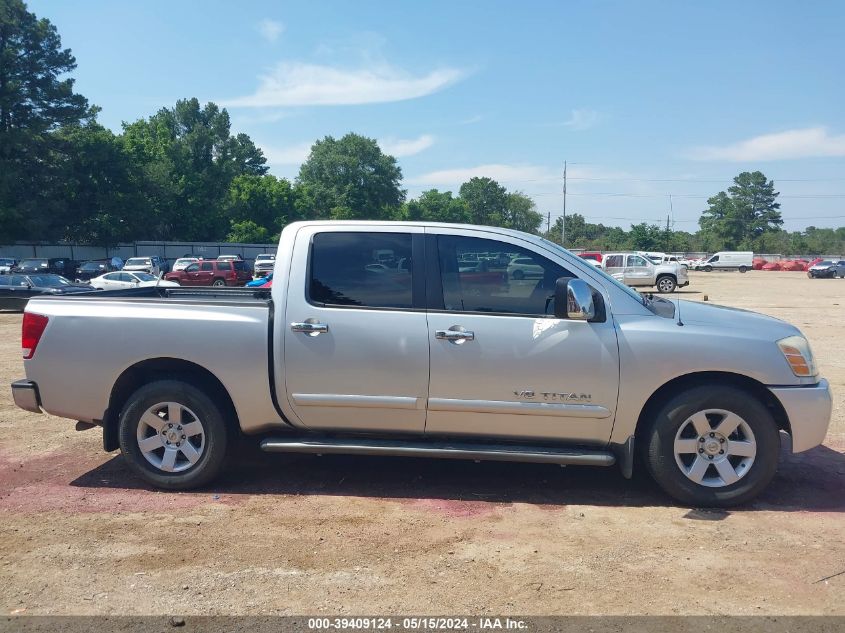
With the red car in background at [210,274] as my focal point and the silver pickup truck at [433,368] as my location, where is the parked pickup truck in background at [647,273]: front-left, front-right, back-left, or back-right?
front-right

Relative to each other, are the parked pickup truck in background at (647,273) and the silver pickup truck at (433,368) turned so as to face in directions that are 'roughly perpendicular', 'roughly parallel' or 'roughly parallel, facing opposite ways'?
roughly parallel

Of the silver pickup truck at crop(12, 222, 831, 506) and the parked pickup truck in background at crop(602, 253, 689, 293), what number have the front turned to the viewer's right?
2

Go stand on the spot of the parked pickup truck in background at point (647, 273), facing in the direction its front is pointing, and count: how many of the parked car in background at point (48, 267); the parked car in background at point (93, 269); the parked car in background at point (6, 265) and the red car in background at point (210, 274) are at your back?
4

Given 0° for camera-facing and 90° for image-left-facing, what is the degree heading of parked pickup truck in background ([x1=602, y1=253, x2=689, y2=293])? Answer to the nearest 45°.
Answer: approximately 270°

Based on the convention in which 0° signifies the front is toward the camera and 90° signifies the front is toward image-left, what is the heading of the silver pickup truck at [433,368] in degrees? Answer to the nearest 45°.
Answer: approximately 270°

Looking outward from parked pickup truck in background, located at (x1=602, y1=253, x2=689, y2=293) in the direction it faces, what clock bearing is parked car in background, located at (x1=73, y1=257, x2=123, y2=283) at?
parked car in background, located at (x1=73, y1=257, x2=123, y2=283) is roughly at 6 o'clock from parked pickup truck in background, located at (x1=602, y1=253, x2=689, y2=293).

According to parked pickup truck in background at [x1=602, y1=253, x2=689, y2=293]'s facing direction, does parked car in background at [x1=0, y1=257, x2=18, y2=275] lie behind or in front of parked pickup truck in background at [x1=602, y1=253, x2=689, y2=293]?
behind

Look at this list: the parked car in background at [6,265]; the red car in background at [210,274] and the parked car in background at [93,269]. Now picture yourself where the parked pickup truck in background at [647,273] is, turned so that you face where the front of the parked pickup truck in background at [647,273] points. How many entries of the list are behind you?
3

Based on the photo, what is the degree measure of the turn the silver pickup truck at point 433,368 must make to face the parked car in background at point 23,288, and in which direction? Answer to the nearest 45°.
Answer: approximately 135° to its left

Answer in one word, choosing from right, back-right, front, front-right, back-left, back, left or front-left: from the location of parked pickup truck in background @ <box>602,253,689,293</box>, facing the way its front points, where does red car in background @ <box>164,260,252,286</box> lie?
back

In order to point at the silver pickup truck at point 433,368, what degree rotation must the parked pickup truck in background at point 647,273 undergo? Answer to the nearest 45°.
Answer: approximately 90° to its right

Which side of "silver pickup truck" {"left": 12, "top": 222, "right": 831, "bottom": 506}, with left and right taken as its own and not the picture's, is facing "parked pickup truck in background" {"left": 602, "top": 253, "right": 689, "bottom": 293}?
left
